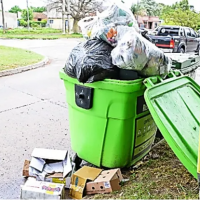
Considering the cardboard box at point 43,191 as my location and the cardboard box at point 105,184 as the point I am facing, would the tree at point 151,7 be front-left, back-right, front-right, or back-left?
front-left

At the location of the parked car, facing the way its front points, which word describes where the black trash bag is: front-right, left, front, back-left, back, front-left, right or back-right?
back-right

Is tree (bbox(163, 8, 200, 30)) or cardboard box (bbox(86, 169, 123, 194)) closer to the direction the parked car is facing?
the tree

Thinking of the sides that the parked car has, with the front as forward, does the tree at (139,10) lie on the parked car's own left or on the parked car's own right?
on the parked car's own left

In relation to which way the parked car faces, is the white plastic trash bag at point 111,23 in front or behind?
behind

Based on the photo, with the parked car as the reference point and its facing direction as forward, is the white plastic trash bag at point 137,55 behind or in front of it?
behind

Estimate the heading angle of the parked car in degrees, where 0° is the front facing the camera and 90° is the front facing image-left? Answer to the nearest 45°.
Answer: approximately 225°
